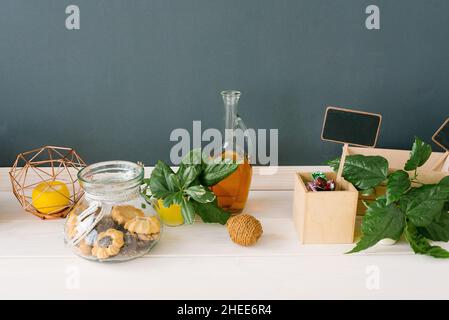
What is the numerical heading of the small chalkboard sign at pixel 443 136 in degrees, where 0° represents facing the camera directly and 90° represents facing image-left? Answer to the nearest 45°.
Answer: approximately 0°

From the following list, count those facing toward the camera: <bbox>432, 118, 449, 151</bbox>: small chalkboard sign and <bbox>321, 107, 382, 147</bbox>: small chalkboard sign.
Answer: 2

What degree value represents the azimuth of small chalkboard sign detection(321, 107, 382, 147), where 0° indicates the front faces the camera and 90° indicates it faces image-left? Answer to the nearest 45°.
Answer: approximately 0°
